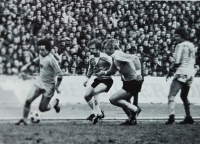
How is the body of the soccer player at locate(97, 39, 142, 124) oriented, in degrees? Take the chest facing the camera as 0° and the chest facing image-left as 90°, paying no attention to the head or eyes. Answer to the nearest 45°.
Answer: approximately 90°

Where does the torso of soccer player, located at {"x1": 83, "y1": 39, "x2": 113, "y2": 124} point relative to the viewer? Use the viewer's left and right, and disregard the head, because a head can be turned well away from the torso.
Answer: facing the viewer and to the left of the viewer

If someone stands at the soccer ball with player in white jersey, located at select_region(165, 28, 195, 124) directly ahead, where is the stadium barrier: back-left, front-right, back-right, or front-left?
front-left

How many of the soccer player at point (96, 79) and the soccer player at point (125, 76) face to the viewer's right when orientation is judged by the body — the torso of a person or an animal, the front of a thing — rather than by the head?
0

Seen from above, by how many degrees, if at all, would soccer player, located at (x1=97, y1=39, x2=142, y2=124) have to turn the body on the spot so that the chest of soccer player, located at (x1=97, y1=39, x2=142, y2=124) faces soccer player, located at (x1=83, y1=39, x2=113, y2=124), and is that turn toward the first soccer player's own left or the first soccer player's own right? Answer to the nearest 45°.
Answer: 0° — they already face them

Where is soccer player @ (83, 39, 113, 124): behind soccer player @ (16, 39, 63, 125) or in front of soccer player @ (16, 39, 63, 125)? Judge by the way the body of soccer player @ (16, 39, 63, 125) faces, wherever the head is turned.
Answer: behind

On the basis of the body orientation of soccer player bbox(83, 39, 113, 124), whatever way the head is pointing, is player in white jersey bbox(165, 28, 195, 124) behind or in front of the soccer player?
behind

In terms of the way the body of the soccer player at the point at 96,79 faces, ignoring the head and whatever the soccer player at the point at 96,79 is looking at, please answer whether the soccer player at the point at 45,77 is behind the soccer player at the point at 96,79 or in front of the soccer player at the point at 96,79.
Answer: in front

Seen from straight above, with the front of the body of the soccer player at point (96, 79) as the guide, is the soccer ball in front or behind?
in front

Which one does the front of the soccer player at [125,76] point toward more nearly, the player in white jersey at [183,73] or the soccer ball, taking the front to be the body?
the soccer ball

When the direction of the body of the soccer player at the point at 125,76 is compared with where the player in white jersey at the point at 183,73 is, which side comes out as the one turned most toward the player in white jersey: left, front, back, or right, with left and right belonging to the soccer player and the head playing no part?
back

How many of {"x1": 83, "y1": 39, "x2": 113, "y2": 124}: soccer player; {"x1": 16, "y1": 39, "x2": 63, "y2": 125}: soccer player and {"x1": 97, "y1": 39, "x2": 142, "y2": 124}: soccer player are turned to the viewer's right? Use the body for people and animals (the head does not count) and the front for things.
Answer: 0
